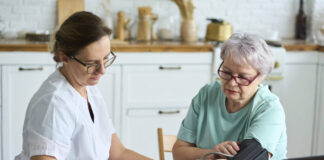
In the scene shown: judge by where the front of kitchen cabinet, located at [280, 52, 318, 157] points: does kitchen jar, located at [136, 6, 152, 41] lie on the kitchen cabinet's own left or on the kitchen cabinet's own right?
on the kitchen cabinet's own right

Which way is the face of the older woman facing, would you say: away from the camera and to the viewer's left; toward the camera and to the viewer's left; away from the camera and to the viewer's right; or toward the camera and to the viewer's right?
toward the camera and to the viewer's left

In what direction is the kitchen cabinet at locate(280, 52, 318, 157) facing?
toward the camera

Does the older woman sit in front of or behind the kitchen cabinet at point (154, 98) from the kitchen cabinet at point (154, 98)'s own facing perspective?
in front

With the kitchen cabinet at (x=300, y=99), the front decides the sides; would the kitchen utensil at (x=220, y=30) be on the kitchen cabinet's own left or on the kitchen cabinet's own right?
on the kitchen cabinet's own right

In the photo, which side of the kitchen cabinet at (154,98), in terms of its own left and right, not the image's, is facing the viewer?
front

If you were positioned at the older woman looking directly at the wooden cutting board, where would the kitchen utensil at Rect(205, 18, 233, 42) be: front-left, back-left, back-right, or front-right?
front-right

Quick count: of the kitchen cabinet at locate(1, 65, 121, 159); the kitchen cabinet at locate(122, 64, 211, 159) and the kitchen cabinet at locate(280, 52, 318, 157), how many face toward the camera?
3

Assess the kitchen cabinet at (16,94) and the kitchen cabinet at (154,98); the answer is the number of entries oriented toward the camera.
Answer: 2

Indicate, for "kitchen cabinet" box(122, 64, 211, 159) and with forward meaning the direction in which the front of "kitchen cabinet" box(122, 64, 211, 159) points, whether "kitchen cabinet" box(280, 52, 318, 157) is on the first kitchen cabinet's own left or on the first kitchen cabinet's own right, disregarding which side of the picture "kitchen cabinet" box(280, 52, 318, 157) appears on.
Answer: on the first kitchen cabinet's own left

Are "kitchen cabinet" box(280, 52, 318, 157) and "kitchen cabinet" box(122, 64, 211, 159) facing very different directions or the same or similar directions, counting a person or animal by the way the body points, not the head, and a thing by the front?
same or similar directions

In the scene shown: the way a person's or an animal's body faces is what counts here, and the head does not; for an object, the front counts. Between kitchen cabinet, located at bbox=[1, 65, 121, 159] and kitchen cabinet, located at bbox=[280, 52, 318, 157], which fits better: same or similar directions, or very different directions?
same or similar directions
